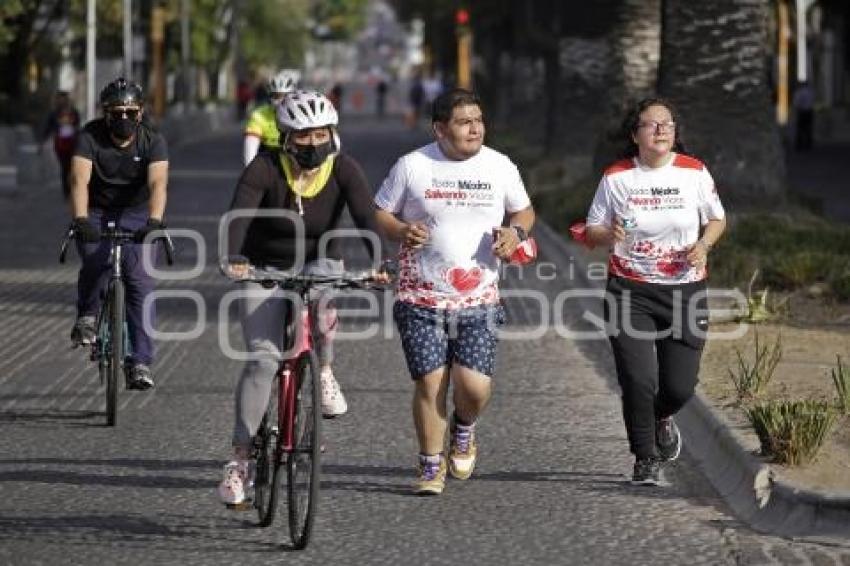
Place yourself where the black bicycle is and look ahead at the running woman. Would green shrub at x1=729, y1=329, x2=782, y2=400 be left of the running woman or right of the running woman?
left

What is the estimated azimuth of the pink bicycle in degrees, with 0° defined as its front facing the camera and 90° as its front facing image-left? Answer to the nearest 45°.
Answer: approximately 0°

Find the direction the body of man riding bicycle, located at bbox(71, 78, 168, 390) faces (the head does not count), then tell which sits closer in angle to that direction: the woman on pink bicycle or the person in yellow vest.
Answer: the woman on pink bicycle

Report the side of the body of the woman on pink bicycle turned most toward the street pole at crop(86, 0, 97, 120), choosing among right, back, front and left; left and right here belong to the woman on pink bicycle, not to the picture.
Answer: back

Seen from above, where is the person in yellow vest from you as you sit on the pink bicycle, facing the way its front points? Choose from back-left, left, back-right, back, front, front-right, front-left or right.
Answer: back

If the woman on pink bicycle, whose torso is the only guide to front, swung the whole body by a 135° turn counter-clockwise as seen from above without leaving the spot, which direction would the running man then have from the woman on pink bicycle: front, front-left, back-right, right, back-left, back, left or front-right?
front

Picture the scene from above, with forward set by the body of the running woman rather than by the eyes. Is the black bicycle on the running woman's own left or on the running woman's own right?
on the running woman's own right

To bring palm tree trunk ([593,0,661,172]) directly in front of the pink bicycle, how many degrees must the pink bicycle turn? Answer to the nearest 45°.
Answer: approximately 180°

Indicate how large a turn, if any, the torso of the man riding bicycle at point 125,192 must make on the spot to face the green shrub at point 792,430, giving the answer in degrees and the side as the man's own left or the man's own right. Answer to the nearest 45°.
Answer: approximately 45° to the man's own left

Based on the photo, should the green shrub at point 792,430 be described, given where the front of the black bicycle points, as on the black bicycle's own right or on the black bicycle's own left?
on the black bicycle's own left

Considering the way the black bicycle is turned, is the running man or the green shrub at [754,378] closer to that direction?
the running man
